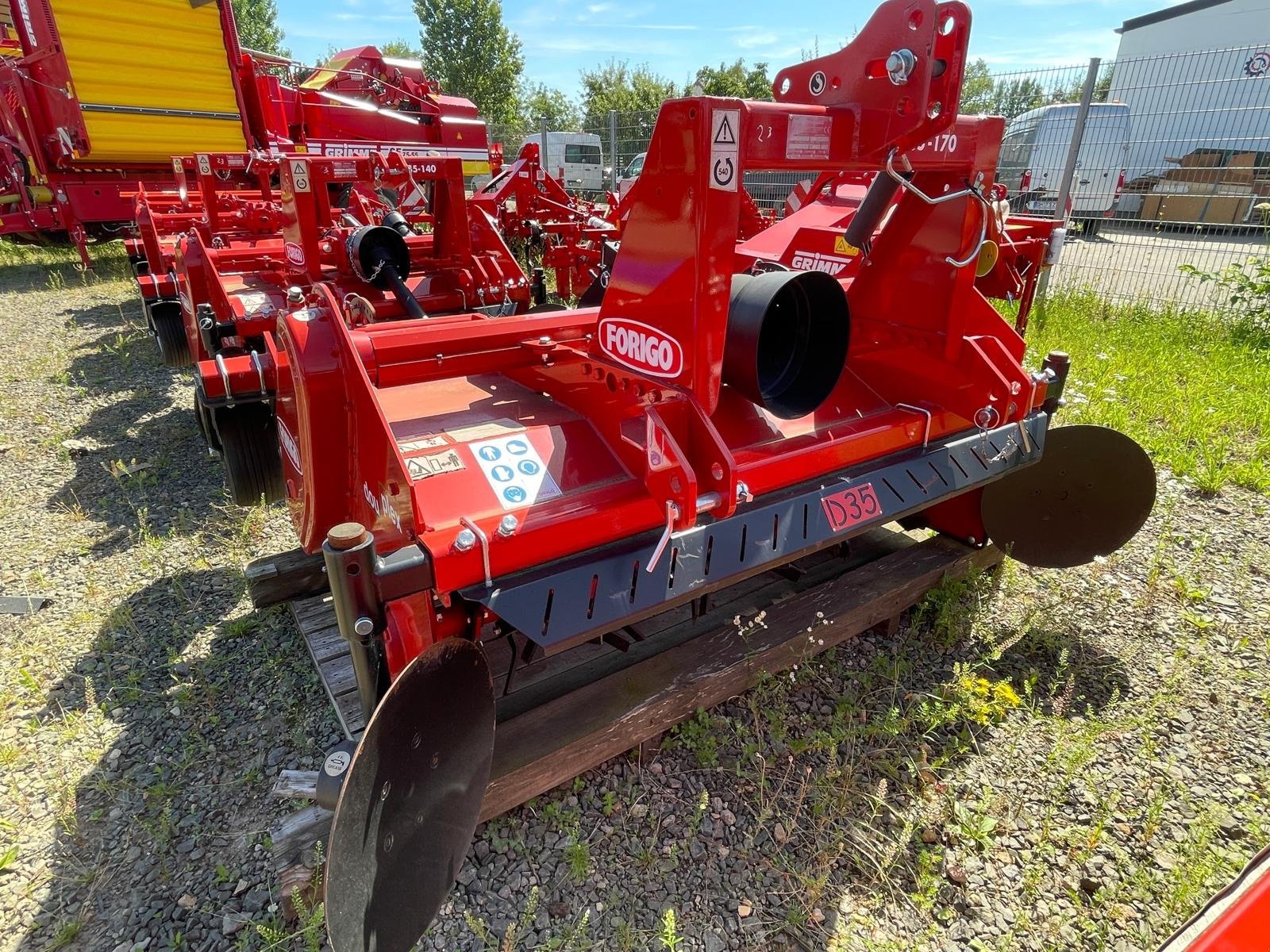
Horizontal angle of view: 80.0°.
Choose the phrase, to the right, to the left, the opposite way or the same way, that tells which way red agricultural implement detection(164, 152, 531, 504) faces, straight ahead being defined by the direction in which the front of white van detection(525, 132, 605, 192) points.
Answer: the opposite way

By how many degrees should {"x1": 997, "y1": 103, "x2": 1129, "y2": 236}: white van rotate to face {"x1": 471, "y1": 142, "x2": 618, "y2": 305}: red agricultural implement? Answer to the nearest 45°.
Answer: approximately 90° to its left

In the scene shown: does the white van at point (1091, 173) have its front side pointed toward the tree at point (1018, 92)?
yes

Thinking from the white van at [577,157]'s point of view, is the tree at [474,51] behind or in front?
in front

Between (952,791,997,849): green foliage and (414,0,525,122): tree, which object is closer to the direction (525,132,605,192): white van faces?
the tree

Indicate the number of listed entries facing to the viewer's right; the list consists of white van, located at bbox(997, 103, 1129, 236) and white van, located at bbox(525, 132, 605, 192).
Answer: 0
